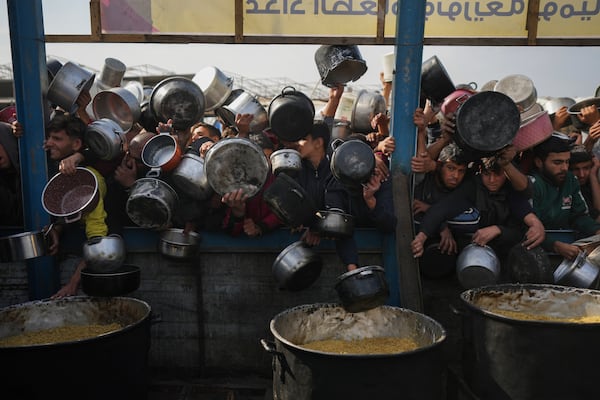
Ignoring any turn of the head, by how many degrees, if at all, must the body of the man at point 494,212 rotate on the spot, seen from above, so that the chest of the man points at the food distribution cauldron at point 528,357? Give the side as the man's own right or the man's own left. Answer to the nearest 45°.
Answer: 0° — they already face it

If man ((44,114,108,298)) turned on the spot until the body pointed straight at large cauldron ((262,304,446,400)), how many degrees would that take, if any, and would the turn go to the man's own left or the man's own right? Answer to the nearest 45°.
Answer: approximately 90° to the man's own left

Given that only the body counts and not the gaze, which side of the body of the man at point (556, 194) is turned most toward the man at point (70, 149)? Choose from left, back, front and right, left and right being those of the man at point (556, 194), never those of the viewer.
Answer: right

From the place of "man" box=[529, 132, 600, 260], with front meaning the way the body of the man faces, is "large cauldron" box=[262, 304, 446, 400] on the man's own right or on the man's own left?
on the man's own right

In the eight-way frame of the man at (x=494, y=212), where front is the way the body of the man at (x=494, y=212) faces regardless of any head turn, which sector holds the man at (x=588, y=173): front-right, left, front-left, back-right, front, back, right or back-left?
back-left

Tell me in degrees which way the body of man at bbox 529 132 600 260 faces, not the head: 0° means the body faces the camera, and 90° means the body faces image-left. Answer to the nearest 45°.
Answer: approximately 315°

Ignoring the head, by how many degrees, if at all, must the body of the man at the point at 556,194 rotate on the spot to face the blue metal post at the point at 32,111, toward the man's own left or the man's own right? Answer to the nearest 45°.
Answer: approximately 90° to the man's own right
